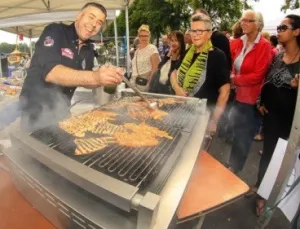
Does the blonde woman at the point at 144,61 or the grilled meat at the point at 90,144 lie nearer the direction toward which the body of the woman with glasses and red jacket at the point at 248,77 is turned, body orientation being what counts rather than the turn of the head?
the grilled meat

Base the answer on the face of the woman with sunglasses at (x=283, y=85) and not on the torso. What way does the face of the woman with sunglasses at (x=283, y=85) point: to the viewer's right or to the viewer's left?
to the viewer's left

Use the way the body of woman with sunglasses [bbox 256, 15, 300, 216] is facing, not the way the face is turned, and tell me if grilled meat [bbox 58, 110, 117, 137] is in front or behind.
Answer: in front

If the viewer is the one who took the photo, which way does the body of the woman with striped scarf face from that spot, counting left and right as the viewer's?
facing the viewer and to the left of the viewer

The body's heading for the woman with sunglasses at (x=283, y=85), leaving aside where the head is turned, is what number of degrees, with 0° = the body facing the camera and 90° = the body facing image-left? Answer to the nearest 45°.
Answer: approximately 45°

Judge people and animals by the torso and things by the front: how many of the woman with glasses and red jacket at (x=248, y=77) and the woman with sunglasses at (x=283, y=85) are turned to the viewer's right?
0

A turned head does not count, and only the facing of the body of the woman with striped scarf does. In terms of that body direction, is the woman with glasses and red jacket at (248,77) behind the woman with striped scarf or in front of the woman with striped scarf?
behind

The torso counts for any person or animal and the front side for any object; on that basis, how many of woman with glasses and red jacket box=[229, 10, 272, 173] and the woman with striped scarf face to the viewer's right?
0

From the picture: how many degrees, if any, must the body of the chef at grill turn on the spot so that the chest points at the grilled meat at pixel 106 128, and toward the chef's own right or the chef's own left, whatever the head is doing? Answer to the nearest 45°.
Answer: approximately 45° to the chef's own right

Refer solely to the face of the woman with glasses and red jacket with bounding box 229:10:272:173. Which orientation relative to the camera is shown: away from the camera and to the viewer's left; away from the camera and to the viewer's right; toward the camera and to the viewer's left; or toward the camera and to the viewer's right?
toward the camera and to the viewer's left

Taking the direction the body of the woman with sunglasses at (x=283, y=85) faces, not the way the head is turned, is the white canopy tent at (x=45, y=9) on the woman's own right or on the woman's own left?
on the woman's own right

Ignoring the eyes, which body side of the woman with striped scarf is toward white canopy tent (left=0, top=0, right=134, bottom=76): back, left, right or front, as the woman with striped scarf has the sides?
right
